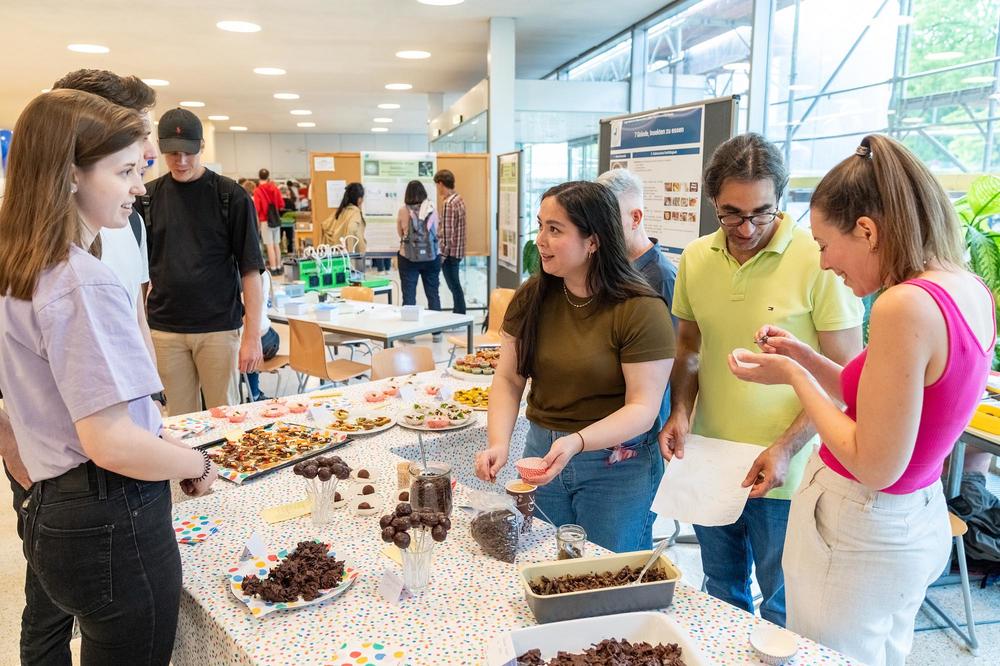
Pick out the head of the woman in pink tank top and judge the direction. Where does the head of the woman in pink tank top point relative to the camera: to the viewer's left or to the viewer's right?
to the viewer's left

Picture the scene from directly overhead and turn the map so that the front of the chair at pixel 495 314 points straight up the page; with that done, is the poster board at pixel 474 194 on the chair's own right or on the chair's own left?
on the chair's own right

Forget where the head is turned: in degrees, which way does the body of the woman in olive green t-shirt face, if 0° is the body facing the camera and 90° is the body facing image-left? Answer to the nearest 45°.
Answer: approximately 45°

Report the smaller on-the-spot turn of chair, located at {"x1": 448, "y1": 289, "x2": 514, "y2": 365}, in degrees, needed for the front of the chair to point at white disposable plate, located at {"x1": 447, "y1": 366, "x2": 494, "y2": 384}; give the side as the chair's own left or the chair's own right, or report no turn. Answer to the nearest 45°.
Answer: approximately 90° to the chair's own left

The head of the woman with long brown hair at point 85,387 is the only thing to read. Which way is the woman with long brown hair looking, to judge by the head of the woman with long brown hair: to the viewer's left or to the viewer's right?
to the viewer's right

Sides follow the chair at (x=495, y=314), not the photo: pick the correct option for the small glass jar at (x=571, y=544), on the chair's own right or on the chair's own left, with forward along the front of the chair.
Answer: on the chair's own left

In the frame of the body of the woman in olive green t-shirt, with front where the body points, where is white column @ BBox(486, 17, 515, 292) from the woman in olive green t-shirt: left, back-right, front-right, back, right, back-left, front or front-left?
back-right

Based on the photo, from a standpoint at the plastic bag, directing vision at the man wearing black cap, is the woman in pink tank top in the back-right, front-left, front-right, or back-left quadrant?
back-right

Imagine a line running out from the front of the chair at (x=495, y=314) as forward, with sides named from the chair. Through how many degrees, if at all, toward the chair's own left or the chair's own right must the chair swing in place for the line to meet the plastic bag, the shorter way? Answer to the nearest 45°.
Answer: approximately 90° to the chair's own left

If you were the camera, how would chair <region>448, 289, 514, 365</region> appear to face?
facing to the left of the viewer
